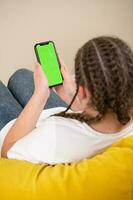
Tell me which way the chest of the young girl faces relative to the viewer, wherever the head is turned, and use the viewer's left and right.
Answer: facing away from the viewer and to the left of the viewer

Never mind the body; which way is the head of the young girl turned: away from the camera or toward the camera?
away from the camera
